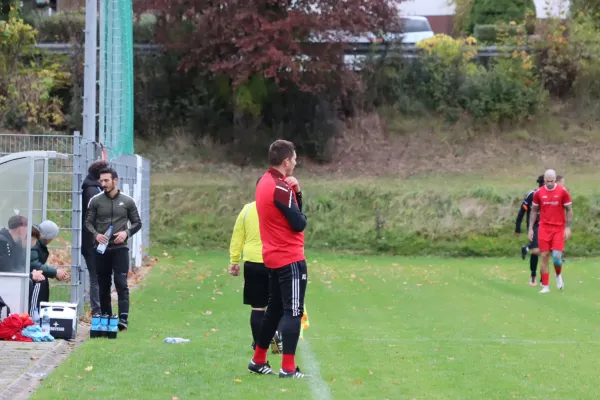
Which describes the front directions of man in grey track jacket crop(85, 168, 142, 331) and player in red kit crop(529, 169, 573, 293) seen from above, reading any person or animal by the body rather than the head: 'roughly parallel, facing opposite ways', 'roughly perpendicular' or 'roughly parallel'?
roughly parallel

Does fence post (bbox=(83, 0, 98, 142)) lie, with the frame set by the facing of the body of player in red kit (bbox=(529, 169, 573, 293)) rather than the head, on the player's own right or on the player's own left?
on the player's own right

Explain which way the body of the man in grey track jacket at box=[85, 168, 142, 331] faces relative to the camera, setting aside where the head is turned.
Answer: toward the camera

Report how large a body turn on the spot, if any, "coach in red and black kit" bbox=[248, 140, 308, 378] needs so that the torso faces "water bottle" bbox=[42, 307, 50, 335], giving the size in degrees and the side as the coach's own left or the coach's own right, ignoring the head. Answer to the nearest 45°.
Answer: approximately 90° to the coach's own left

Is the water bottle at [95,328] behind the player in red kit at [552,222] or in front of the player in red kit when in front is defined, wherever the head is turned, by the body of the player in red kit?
in front

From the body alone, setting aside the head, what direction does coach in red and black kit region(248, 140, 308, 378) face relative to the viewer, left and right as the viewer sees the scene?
facing away from the viewer and to the right of the viewer

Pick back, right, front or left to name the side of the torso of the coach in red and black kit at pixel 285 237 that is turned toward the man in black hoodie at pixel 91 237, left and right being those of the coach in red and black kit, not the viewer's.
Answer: left

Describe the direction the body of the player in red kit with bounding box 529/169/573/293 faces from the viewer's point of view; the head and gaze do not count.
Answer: toward the camera

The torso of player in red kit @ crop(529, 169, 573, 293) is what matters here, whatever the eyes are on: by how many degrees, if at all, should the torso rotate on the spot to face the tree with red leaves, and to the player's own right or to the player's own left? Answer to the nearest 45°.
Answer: approximately 135° to the player's own right
